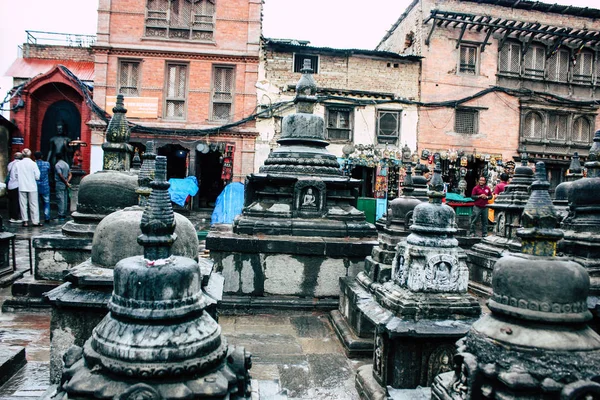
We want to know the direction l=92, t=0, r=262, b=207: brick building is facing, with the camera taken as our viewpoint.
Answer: facing the viewer

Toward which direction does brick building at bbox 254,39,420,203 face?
toward the camera

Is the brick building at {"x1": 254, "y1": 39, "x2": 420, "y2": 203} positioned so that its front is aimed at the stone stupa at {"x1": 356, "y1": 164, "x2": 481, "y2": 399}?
yes

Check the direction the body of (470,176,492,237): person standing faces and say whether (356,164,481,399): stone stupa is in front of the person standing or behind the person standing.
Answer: in front

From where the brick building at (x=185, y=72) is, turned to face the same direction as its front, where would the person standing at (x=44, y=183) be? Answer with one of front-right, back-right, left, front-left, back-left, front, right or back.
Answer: front-right

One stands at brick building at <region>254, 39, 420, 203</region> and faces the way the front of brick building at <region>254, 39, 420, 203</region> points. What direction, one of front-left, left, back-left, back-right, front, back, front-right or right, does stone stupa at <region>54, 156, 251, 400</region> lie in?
front

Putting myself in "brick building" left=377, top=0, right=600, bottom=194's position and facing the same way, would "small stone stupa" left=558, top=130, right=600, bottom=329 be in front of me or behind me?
in front

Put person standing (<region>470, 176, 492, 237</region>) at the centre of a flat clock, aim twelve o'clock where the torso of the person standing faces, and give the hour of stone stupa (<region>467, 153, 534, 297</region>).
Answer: The stone stupa is roughly at 12 o'clock from the person standing.

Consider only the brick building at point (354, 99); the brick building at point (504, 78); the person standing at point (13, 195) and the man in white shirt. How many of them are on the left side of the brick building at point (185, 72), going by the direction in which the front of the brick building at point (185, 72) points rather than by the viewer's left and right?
2

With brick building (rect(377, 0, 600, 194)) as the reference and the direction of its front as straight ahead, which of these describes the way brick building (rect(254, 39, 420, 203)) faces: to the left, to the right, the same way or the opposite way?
the same way

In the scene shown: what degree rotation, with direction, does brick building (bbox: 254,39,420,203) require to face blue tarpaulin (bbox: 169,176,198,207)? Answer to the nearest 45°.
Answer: approximately 45° to its right

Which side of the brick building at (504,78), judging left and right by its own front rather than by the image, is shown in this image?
front

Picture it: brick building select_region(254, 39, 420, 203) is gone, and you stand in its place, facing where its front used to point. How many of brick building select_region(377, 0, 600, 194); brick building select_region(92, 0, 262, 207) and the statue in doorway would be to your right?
2

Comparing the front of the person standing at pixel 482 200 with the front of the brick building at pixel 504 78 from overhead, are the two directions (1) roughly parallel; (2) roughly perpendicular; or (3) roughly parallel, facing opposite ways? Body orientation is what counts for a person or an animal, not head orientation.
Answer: roughly parallel

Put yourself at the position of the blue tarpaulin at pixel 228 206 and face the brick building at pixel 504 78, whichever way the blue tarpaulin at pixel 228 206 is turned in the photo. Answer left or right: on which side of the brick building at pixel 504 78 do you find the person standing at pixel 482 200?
right

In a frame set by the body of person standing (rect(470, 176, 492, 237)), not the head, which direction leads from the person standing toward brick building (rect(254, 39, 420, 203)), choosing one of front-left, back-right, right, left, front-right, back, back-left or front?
back-right

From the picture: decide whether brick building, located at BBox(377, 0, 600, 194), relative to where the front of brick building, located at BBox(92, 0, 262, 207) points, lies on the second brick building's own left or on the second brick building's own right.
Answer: on the second brick building's own left
